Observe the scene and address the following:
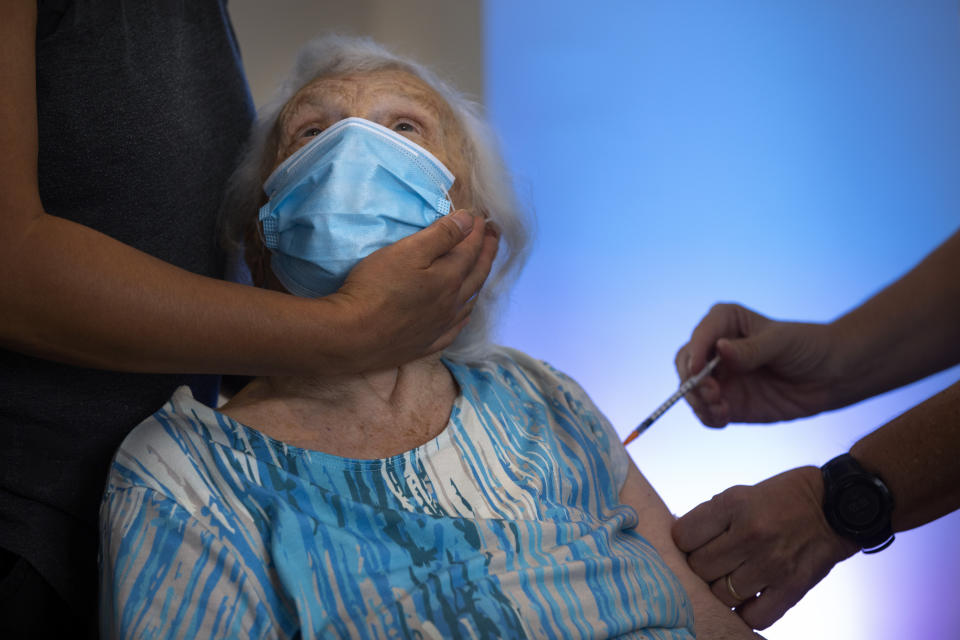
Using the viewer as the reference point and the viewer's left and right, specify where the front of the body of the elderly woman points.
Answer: facing the viewer

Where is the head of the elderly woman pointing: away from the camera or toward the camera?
toward the camera
